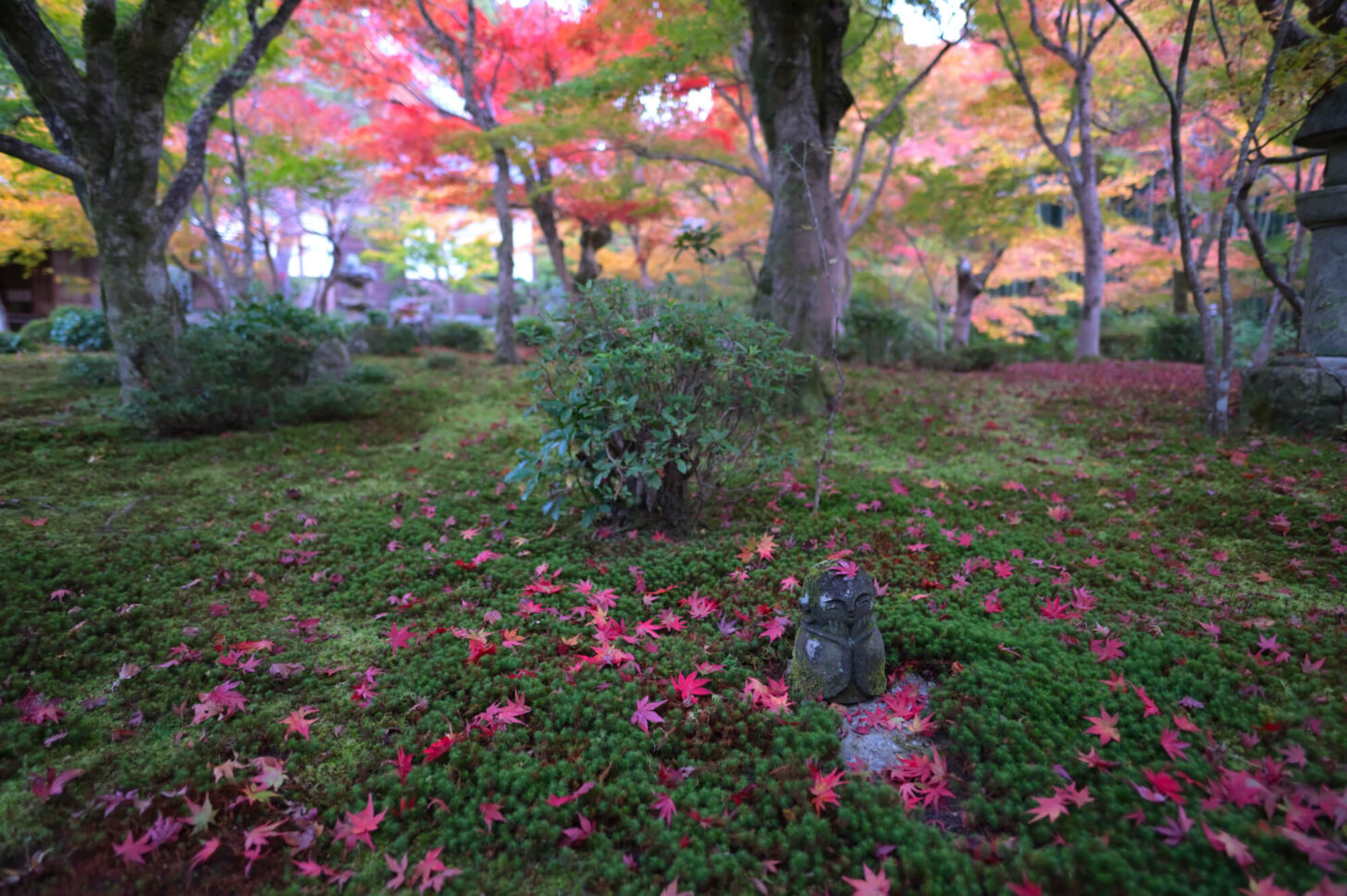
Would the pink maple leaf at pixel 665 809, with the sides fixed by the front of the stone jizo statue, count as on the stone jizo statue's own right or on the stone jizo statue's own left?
on the stone jizo statue's own right

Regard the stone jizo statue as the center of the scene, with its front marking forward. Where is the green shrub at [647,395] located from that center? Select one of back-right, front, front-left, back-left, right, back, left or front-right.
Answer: back

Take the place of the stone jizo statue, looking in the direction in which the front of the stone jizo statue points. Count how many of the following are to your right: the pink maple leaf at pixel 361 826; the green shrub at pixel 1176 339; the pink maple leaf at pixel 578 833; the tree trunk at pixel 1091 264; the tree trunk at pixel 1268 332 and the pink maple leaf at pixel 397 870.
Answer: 3

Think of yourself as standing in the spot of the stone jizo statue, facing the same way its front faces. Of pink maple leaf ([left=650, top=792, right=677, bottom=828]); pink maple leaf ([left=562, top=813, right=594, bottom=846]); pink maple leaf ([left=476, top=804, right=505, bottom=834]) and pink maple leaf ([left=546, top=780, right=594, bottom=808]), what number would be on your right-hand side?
4

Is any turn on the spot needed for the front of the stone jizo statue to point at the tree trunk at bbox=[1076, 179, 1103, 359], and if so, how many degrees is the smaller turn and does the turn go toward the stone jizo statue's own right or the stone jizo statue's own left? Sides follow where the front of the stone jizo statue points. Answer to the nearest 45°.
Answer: approximately 135° to the stone jizo statue's own left

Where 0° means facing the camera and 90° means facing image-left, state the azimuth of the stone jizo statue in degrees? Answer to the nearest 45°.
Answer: approximately 315°

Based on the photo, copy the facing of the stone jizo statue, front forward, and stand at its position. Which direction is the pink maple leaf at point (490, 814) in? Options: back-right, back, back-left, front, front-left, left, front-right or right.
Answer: right

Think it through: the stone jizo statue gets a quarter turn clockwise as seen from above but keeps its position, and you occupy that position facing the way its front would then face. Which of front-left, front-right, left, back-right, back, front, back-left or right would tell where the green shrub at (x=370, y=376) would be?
right

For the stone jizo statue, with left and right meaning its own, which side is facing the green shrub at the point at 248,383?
back

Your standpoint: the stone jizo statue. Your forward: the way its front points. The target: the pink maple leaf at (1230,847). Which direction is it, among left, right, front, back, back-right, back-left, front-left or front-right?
front

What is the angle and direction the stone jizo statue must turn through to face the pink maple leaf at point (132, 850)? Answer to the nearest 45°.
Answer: approximately 90° to its right

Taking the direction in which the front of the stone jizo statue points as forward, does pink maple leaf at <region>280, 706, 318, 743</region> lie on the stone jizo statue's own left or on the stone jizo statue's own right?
on the stone jizo statue's own right

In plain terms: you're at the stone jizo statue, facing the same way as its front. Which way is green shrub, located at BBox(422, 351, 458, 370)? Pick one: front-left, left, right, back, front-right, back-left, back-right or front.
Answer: back

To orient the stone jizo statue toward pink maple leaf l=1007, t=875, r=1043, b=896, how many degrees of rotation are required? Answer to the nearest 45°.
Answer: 0° — it already faces it
